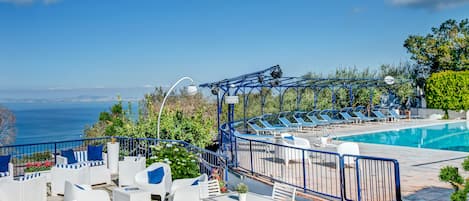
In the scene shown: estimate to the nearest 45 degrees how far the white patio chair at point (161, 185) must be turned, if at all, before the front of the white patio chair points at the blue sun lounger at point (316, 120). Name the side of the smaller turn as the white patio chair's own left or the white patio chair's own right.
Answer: approximately 180°

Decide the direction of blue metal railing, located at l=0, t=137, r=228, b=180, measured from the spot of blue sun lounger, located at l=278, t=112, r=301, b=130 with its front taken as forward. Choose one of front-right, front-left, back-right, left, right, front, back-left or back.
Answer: right

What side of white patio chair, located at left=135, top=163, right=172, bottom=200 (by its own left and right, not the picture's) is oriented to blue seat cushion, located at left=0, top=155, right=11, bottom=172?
right

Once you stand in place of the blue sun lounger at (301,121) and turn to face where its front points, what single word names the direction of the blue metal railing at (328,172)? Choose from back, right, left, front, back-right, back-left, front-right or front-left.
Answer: front-right
